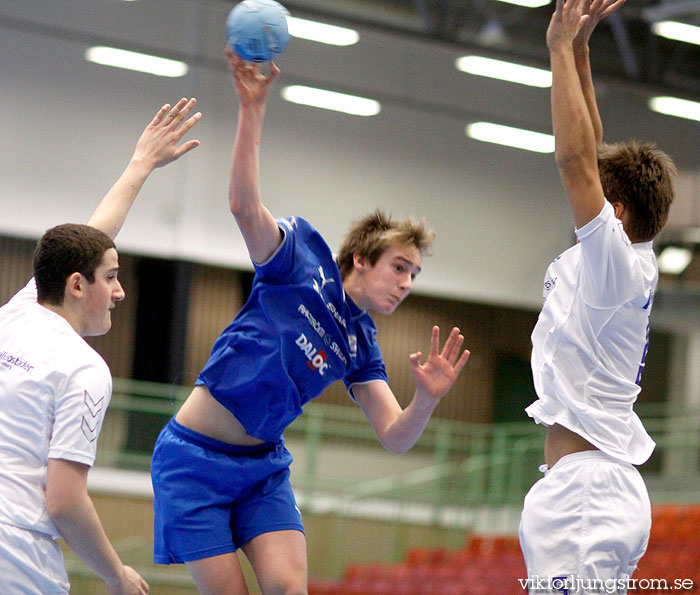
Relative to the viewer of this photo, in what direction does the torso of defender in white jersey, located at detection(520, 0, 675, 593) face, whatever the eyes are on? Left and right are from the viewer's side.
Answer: facing to the left of the viewer

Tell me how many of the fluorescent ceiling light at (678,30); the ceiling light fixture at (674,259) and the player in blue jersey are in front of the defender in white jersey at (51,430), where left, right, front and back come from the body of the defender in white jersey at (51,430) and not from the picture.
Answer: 3

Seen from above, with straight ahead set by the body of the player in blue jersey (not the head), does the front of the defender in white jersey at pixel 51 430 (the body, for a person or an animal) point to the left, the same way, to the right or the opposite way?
to the left

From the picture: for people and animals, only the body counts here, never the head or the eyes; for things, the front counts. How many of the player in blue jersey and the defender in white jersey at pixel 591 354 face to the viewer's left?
1

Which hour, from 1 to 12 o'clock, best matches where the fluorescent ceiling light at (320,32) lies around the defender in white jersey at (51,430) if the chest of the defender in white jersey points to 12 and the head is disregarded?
The fluorescent ceiling light is roughly at 11 o'clock from the defender in white jersey.

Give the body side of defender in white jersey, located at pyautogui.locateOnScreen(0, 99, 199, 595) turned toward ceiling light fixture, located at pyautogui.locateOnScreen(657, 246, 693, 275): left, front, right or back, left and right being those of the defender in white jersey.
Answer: front

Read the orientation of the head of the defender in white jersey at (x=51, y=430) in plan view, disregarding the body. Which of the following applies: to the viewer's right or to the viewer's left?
to the viewer's right

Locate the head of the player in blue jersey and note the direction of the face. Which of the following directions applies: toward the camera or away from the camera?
toward the camera

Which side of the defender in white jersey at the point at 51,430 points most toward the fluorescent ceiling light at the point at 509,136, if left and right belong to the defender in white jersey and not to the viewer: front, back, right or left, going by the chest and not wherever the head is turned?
front

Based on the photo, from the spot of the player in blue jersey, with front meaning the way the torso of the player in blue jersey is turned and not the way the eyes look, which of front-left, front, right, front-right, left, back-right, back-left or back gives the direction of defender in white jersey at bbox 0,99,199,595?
right

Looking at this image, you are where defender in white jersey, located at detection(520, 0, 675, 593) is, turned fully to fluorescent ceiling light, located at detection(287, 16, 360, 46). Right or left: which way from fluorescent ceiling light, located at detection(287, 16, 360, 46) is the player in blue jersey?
left

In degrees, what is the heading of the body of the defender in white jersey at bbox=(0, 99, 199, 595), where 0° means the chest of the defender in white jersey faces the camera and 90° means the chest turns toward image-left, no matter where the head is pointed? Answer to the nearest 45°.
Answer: approximately 225°

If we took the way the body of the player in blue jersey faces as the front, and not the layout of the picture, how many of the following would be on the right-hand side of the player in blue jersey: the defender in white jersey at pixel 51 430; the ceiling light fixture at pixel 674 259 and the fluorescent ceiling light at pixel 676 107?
1

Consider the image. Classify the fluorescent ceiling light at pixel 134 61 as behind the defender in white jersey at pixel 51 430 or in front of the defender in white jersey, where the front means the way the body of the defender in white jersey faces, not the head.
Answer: in front
